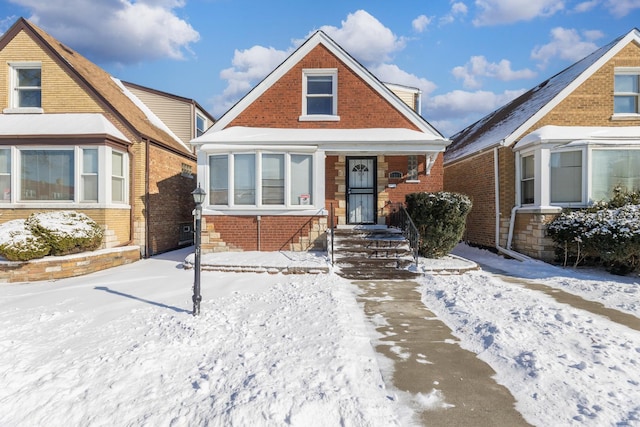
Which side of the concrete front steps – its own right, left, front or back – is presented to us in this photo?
front

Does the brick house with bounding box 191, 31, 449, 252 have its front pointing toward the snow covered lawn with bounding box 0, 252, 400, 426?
yes

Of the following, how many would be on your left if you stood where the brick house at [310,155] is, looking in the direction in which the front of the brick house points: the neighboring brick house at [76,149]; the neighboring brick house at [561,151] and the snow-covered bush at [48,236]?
1

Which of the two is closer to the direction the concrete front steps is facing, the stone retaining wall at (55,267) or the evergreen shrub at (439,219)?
the stone retaining wall

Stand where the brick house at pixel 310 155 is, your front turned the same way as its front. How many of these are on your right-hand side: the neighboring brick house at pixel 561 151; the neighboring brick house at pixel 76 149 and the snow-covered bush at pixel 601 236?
1

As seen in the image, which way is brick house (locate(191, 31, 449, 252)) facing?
toward the camera

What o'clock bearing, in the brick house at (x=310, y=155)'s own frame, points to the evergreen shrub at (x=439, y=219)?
The evergreen shrub is roughly at 10 o'clock from the brick house.

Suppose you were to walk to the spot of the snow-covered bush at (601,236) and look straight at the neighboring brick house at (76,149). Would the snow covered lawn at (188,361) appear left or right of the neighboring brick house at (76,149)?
left

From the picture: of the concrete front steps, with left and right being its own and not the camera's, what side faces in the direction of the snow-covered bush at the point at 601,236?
left

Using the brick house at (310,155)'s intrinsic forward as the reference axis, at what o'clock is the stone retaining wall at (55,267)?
The stone retaining wall is roughly at 2 o'clock from the brick house.

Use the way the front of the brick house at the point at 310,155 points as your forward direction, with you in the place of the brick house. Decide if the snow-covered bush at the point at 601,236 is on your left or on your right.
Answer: on your left

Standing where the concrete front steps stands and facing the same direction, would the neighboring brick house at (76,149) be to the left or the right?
on its right

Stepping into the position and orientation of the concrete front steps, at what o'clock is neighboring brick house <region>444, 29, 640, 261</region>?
The neighboring brick house is roughly at 8 o'clock from the concrete front steps.

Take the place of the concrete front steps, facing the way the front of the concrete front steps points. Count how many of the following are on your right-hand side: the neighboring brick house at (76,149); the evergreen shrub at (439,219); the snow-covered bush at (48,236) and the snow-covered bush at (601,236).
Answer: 2

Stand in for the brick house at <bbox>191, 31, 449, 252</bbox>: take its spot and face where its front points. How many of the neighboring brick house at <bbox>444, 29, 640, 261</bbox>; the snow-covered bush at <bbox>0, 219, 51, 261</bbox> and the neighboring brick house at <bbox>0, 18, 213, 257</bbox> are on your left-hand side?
1

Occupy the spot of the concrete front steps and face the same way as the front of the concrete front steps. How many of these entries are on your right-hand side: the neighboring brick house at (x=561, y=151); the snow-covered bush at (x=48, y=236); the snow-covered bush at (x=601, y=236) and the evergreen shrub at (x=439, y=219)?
1

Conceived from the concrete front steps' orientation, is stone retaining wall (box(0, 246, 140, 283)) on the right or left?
on its right

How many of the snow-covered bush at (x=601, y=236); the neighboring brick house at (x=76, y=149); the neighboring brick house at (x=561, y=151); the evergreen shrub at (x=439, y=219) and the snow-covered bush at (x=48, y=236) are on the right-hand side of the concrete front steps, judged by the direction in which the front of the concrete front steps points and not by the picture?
2
